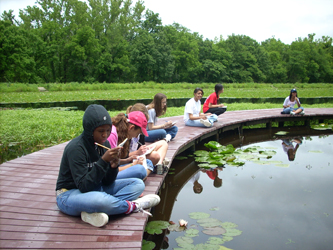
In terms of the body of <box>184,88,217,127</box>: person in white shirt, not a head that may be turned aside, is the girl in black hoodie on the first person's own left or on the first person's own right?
on the first person's own right

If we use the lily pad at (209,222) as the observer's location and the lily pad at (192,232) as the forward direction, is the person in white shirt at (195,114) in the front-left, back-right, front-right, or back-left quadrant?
back-right

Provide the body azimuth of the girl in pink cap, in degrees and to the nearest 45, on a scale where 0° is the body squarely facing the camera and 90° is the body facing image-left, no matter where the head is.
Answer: approximately 270°
